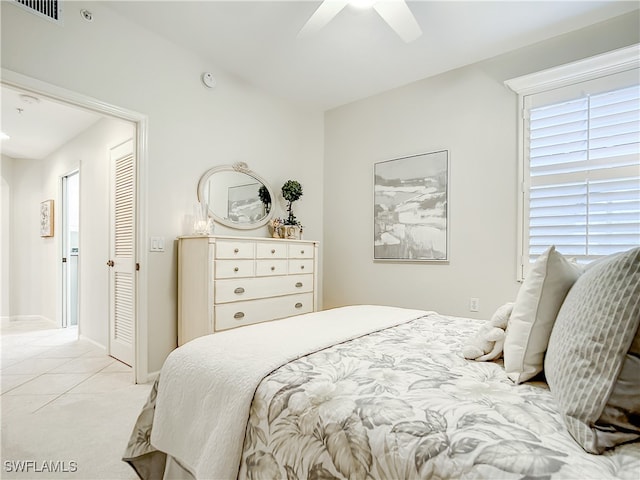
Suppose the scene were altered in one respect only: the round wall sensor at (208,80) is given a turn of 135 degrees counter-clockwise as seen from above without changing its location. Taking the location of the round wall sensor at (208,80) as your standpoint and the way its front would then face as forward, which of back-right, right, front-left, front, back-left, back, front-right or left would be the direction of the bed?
back

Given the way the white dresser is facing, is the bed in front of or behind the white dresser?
in front

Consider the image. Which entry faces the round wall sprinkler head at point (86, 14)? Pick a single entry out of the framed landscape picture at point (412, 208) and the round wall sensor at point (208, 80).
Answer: the framed landscape picture

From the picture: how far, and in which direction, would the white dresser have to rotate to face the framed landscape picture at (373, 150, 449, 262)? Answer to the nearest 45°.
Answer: approximately 45° to its left

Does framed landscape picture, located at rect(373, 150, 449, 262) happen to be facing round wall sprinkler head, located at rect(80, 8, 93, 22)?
yes

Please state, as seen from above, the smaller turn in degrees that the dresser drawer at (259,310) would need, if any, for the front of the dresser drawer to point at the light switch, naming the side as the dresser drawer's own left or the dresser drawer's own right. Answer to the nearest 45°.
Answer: approximately 135° to the dresser drawer's own right

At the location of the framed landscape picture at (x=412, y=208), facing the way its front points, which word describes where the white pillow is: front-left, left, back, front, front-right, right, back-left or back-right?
front-left

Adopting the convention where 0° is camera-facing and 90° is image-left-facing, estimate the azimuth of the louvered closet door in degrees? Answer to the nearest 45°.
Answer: approximately 45°

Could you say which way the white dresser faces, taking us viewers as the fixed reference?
facing the viewer and to the right of the viewer

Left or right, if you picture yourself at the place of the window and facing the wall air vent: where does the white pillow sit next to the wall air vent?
left

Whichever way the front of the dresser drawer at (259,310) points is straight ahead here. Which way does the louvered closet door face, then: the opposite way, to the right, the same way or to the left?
to the right

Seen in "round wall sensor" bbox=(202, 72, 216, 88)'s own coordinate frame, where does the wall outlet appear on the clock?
The wall outlet is roughly at 11 o'clock from the round wall sensor.
